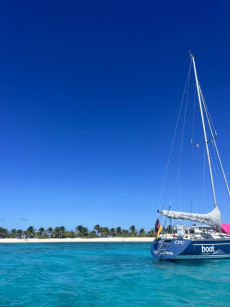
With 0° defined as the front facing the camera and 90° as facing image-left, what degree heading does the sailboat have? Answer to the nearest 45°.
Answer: approximately 225°
